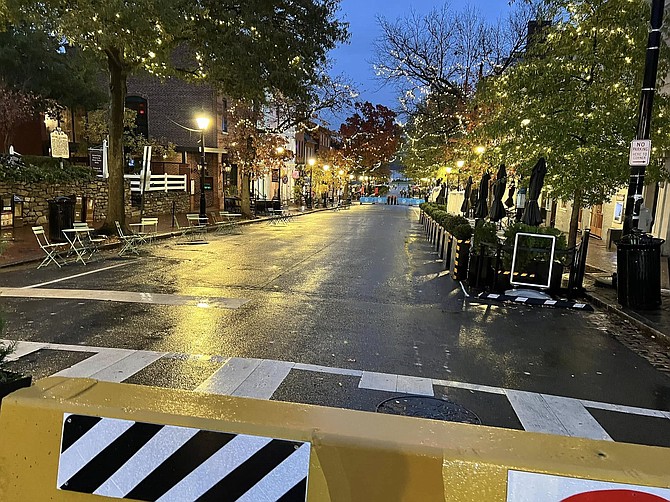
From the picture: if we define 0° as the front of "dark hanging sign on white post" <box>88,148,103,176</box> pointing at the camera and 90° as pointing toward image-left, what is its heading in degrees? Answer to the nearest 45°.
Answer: approximately 0°

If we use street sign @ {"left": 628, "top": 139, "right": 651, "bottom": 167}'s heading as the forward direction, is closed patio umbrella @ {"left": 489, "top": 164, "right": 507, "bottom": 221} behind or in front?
behind

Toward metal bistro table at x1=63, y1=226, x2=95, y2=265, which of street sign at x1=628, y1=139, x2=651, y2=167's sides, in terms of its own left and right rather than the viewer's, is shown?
right

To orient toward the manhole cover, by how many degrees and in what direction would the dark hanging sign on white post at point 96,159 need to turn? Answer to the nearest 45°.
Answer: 0° — it already faces it

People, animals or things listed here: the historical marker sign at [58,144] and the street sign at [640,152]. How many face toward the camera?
2

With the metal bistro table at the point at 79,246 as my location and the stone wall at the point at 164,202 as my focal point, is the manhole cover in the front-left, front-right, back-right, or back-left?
back-right
